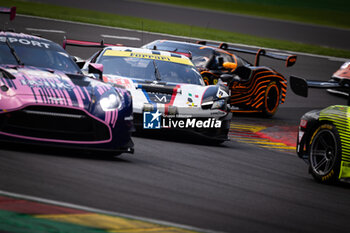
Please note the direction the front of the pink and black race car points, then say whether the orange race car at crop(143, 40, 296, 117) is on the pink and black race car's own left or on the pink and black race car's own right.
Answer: on the pink and black race car's own left

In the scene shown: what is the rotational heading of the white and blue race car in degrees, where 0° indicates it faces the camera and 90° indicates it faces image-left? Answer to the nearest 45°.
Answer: approximately 315°

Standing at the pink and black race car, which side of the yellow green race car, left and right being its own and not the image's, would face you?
right

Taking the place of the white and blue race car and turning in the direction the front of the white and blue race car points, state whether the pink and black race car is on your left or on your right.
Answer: on your right

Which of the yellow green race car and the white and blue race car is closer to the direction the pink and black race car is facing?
the yellow green race car

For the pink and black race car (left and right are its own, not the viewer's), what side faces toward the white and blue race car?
left

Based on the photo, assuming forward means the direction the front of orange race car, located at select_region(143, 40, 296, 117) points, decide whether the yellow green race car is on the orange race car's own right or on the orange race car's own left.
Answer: on the orange race car's own left
